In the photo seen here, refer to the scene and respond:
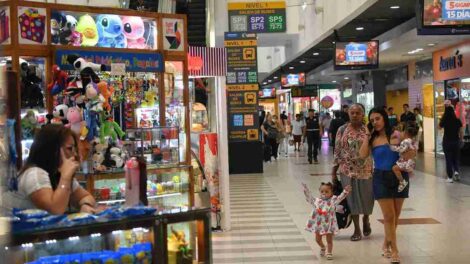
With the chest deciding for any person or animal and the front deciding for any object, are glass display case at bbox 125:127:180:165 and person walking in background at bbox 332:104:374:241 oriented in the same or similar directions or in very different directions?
same or similar directions

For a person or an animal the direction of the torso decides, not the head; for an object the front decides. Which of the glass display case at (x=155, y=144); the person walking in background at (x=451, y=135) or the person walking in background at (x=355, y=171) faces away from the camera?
the person walking in background at (x=451, y=135)

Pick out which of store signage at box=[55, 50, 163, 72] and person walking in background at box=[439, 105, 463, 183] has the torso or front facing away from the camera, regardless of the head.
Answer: the person walking in background

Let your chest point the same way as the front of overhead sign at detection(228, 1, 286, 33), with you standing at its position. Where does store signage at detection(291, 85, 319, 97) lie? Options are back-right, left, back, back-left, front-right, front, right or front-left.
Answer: back

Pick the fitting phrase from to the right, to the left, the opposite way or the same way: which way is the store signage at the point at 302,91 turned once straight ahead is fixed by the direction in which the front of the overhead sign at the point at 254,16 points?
the same way

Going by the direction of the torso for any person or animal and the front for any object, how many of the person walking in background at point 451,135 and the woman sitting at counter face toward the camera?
0

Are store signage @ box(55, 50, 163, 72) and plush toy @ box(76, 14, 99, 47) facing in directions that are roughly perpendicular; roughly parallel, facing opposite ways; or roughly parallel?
roughly parallel

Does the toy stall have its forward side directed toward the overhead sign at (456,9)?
no

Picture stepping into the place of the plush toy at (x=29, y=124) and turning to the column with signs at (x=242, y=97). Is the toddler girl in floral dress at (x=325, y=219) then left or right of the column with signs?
right

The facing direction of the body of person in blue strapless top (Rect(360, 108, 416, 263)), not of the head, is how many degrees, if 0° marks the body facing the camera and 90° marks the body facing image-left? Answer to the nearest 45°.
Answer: approximately 0°

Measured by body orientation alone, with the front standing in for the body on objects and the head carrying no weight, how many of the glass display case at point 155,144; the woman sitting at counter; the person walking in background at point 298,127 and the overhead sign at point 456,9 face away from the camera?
0

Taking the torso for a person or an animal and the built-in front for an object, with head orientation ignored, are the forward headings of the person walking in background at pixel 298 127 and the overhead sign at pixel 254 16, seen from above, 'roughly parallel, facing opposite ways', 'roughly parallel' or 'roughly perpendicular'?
roughly parallel

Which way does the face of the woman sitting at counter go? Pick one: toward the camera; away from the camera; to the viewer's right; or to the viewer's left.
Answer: to the viewer's right

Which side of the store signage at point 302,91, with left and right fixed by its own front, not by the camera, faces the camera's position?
front

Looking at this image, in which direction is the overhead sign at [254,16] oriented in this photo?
toward the camera

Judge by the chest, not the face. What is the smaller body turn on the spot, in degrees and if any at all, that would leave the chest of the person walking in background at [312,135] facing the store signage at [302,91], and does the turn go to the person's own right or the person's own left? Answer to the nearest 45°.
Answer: approximately 180°

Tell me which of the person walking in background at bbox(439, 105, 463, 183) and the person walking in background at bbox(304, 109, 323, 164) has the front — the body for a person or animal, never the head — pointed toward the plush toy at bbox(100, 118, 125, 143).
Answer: the person walking in background at bbox(304, 109, 323, 164)

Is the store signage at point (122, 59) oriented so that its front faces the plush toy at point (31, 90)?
no

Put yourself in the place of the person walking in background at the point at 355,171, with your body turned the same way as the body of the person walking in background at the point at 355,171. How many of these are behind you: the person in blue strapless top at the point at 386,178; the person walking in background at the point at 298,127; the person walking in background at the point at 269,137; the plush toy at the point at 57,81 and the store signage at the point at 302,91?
3

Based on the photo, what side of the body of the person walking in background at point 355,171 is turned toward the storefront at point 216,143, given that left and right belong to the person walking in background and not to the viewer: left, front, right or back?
right
